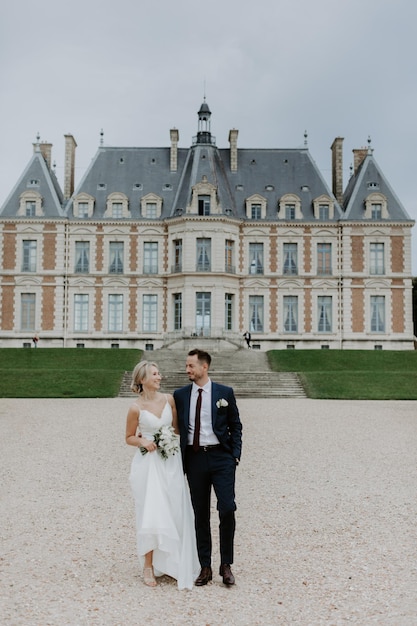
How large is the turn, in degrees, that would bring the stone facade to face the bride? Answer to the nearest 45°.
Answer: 0° — it already faces them

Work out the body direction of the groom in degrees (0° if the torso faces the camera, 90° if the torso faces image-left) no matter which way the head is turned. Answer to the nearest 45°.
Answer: approximately 0°

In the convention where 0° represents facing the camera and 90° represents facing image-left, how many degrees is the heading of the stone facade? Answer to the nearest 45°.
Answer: approximately 0°

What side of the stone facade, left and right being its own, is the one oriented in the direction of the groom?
front
